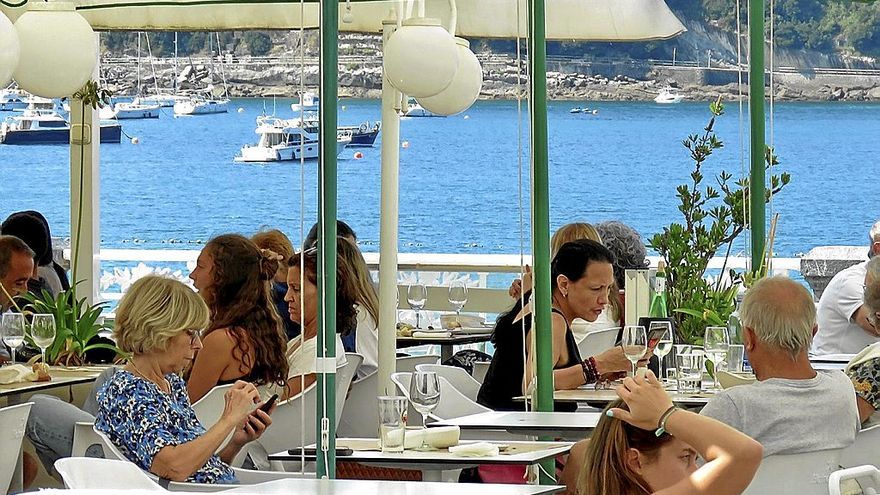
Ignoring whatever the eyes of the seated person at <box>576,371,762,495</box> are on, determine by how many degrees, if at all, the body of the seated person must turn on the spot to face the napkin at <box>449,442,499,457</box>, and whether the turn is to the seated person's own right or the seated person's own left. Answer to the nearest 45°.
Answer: approximately 135° to the seated person's own left

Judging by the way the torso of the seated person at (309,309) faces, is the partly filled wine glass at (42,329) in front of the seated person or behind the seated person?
in front

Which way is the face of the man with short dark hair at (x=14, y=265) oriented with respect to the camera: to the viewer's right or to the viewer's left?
to the viewer's right

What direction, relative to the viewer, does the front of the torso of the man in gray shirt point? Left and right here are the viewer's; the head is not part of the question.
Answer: facing away from the viewer

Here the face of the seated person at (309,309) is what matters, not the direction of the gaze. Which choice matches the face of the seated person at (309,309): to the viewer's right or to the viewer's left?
to the viewer's left

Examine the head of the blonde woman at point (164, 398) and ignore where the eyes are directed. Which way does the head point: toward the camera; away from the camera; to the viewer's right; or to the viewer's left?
to the viewer's right
